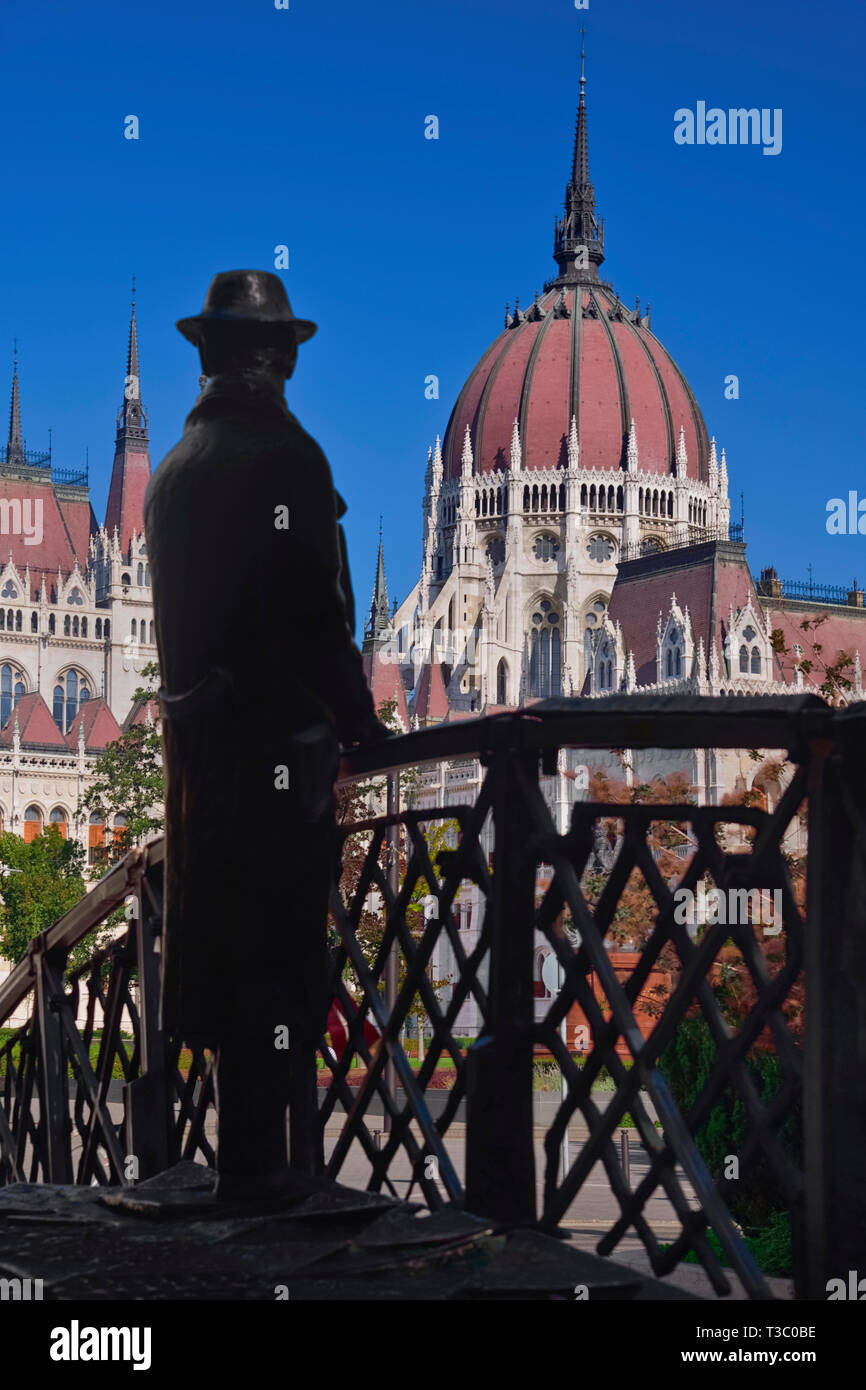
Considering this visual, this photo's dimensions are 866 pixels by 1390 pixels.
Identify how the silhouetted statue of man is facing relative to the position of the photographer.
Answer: facing away from the viewer and to the right of the viewer
